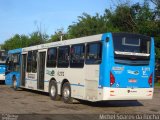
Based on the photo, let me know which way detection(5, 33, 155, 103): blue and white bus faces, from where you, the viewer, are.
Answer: facing away from the viewer and to the left of the viewer
